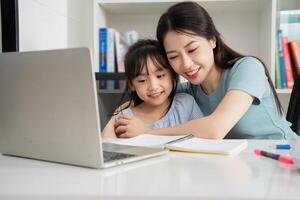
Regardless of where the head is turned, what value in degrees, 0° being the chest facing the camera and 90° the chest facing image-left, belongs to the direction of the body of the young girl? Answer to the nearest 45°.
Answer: approximately 0°

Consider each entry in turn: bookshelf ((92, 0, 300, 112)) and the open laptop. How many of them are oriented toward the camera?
1

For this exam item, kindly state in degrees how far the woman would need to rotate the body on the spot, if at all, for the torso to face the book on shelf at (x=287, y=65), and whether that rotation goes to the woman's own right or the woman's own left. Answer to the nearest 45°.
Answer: approximately 180°

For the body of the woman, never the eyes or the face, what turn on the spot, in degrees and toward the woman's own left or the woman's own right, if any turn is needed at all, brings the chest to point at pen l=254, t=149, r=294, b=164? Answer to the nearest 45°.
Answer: approximately 45° to the woman's own left

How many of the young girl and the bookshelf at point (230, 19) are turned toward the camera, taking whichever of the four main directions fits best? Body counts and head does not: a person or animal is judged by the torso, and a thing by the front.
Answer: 2

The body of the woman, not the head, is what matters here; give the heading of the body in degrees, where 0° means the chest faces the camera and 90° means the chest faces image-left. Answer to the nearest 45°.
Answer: approximately 45°

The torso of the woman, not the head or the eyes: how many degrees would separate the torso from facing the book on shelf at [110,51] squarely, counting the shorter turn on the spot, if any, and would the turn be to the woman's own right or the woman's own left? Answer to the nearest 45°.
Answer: approximately 90° to the woman's own right

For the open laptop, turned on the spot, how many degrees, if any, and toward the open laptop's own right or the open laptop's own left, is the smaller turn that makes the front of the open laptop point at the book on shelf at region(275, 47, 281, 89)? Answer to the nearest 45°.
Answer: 0° — it already faces it

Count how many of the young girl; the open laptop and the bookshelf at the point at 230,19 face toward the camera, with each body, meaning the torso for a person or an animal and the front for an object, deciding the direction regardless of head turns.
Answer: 2

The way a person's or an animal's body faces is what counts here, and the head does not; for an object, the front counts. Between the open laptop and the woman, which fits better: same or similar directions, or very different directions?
very different directions
